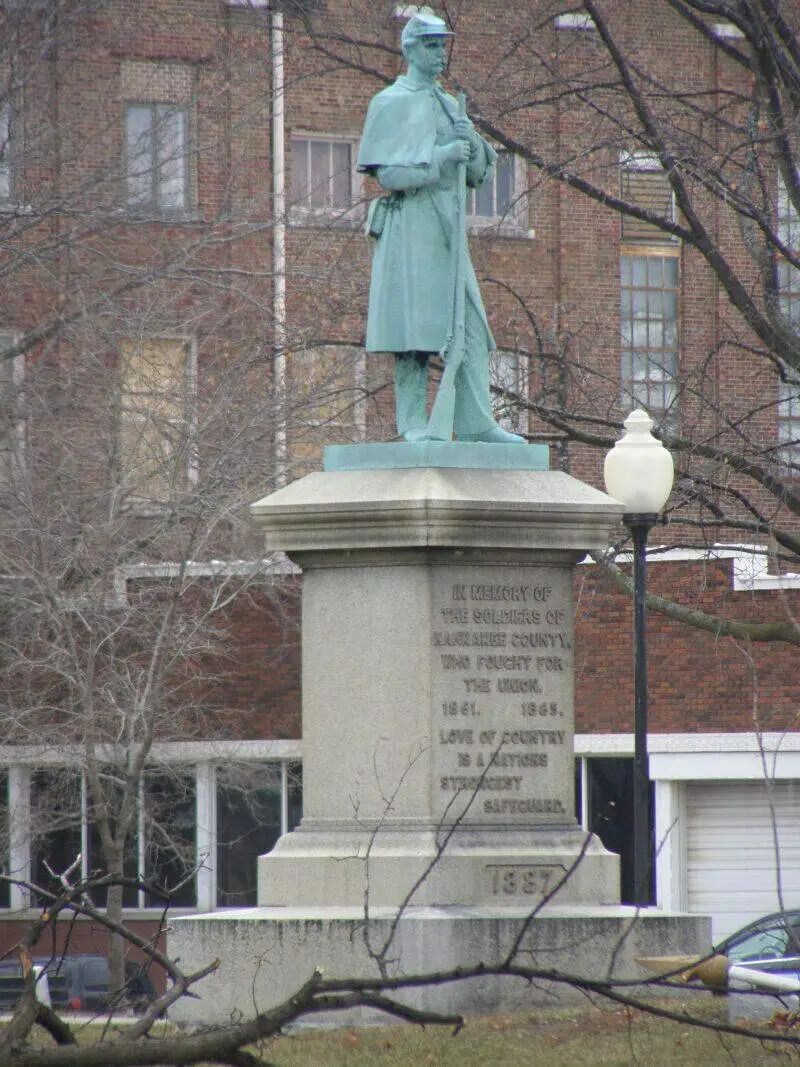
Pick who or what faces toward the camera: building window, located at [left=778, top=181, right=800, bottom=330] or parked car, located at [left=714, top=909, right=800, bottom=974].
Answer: the building window

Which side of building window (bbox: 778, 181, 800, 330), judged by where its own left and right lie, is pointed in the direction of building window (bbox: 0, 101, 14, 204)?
right

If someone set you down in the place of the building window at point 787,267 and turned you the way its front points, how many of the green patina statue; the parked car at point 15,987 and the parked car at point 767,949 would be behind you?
0

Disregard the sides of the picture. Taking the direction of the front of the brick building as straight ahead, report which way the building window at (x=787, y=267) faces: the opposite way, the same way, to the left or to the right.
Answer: the same way

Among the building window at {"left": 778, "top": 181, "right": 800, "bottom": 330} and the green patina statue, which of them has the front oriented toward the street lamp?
the building window

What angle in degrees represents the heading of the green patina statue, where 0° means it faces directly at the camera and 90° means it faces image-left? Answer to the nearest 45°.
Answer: approximately 315°

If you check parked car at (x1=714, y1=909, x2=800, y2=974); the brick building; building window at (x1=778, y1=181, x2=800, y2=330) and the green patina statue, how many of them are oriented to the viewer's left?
1

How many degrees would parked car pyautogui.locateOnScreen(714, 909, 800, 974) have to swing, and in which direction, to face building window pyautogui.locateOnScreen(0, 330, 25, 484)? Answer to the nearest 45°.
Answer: approximately 45° to its right

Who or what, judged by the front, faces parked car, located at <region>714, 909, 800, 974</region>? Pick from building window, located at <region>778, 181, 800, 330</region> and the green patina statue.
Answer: the building window

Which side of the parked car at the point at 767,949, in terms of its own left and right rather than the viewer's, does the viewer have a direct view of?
left

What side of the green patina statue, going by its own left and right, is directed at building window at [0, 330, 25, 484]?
back

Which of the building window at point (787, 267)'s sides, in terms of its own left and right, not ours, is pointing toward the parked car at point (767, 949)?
front

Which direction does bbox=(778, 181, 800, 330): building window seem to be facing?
toward the camera

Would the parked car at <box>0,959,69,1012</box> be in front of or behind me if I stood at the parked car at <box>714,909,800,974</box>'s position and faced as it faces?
in front

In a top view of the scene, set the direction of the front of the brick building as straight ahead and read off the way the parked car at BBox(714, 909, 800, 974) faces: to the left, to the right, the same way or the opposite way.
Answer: to the right

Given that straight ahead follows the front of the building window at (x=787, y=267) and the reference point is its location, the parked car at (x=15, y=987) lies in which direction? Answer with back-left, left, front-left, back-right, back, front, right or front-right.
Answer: front-right
